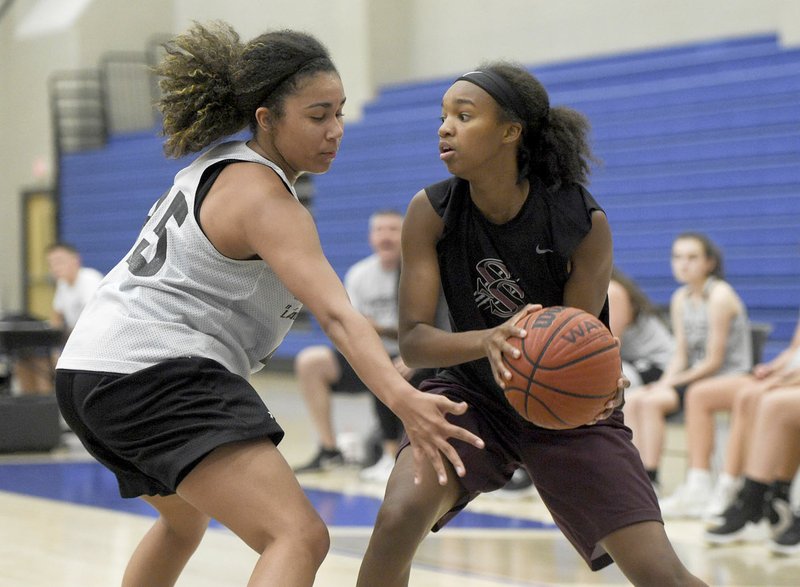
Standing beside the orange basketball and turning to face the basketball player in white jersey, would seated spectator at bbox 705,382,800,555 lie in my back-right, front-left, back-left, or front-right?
back-right

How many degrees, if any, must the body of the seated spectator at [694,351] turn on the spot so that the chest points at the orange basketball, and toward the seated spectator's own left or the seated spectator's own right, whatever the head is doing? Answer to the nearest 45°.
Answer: approximately 45° to the seated spectator's own left

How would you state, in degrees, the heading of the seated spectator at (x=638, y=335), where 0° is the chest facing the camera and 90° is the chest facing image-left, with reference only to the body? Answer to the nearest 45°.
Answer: approximately 45°

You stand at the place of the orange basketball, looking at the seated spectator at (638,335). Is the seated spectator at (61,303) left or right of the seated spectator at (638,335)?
left

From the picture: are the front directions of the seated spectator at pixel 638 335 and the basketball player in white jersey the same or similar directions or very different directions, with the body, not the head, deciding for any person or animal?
very different directions
